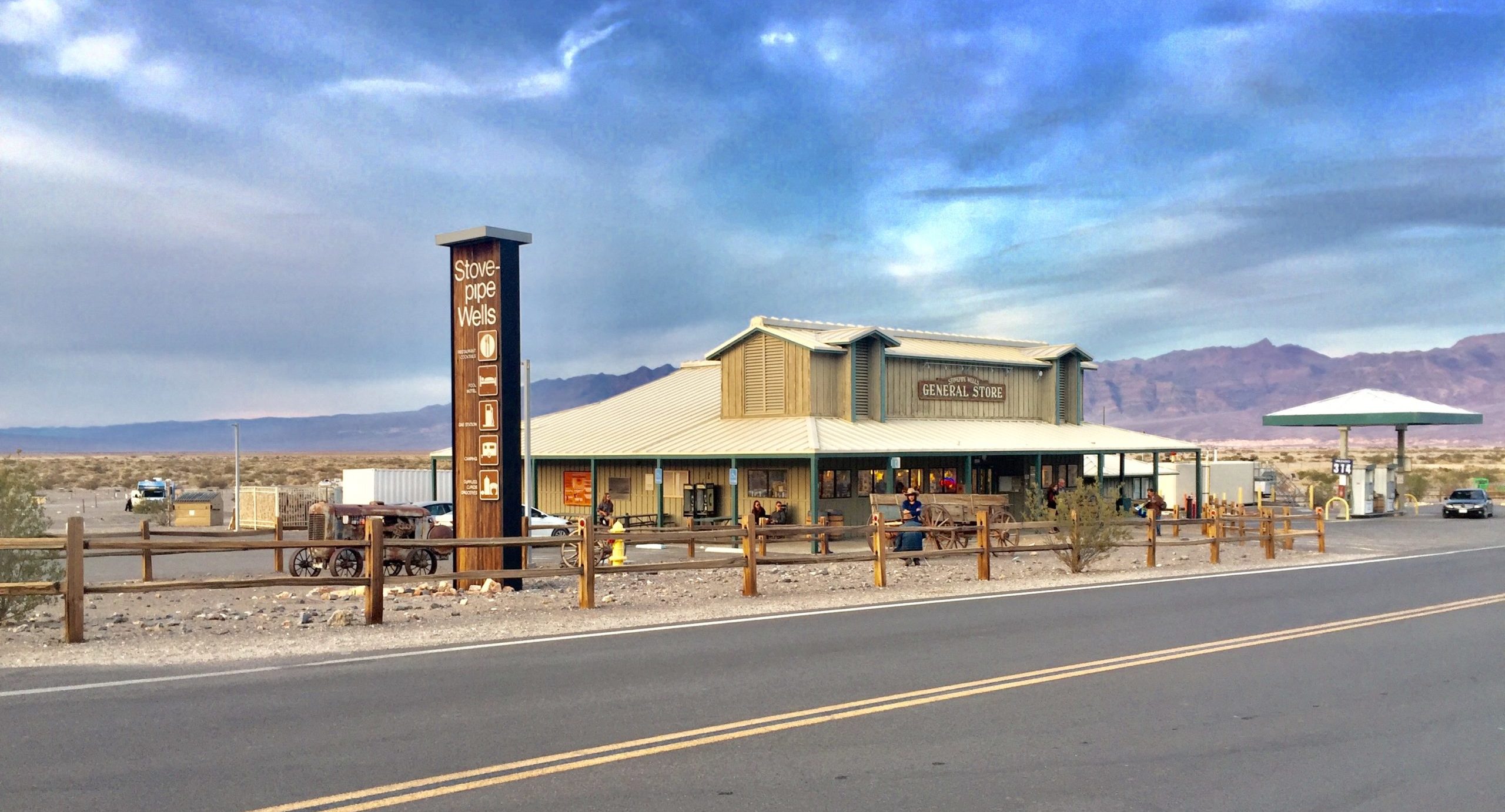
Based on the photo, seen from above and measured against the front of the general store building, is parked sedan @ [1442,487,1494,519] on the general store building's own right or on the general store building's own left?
on the general store building's own left

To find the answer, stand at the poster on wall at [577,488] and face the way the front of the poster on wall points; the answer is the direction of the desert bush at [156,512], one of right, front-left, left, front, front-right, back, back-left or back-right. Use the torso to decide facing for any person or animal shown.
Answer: back-right

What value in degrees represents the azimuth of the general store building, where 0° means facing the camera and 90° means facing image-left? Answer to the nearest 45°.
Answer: approximately 315°

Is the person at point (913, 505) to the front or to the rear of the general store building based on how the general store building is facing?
to the front

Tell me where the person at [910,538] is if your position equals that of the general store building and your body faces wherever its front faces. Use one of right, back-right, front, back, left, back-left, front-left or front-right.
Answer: front-right

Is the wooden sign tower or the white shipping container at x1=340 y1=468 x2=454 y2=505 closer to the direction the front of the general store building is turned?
the wooden sign tower
